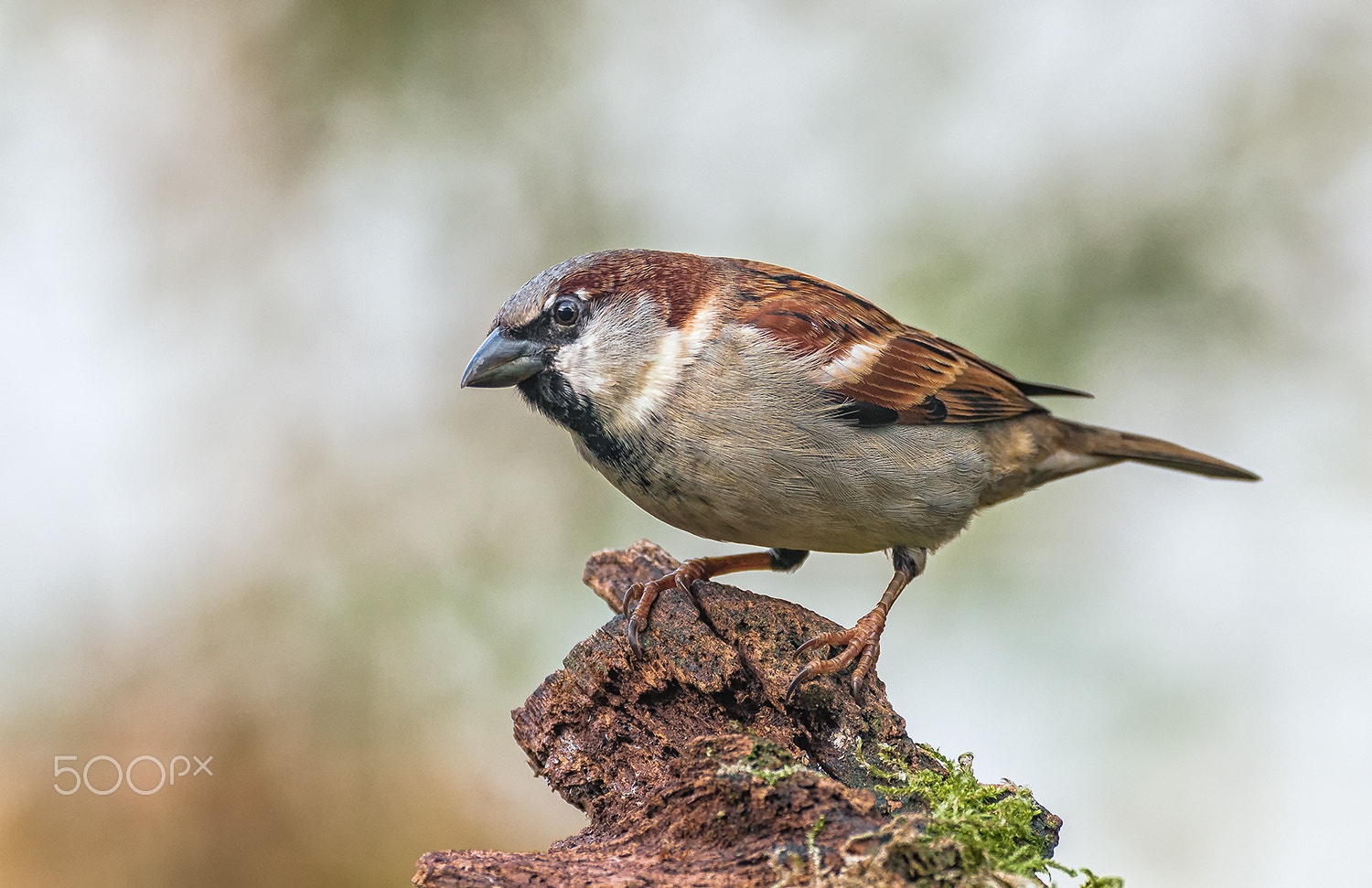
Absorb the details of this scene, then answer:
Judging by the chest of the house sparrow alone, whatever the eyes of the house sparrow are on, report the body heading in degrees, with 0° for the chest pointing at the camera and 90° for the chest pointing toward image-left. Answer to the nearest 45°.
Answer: approximately 90°

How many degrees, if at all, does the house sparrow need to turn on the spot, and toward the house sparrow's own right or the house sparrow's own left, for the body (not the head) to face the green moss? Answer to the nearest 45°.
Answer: approximately 135° to the house sparrow's own left
